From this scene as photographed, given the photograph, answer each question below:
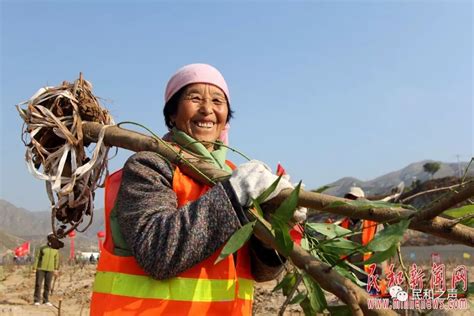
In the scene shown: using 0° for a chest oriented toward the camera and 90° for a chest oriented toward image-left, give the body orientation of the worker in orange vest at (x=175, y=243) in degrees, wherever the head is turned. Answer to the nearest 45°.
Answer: approximately 315°
